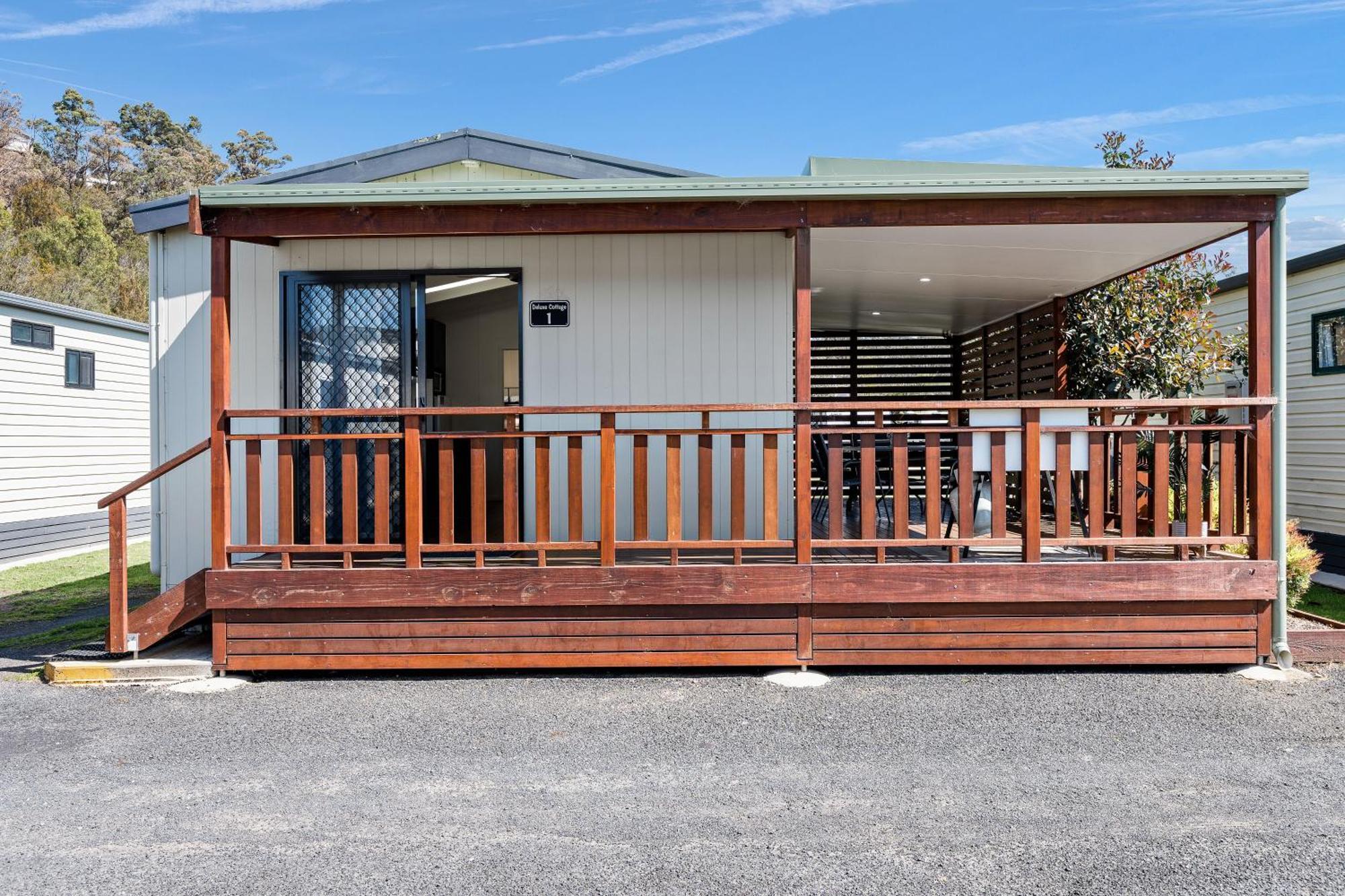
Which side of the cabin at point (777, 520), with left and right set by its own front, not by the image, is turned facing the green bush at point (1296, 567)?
left

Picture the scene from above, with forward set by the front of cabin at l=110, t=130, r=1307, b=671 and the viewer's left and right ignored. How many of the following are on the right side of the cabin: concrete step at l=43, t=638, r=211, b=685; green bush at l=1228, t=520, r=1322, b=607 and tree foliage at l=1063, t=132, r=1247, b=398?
1

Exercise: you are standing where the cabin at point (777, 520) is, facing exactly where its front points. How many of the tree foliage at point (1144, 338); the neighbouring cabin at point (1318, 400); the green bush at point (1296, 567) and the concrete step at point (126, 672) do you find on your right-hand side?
1

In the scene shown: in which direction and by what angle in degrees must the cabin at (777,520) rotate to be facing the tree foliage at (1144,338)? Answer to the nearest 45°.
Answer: approximately 135° to its left

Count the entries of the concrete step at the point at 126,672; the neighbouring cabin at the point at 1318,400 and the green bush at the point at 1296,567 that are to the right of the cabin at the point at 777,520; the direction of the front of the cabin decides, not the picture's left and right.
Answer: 1

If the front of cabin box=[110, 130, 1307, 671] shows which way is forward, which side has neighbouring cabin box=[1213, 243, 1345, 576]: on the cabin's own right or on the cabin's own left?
on the cabin's own left

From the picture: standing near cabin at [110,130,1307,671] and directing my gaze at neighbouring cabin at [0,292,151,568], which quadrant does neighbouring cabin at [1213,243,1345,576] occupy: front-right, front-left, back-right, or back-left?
back-right

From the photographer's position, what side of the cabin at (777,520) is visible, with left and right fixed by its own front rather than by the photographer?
front

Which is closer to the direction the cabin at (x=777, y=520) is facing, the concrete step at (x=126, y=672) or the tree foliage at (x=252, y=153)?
the concrete step

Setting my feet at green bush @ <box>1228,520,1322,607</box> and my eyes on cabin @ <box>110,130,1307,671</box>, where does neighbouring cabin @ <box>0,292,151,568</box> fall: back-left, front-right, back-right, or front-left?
front-right

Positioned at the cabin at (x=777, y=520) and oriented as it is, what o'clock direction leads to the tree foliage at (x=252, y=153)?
The tree foliage is roughly at 5 o'clock from the cabin.

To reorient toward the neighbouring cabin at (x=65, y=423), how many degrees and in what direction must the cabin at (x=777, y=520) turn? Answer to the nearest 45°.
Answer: approximately 135° to its right

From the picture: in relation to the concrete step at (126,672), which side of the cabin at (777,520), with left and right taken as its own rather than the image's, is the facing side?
right

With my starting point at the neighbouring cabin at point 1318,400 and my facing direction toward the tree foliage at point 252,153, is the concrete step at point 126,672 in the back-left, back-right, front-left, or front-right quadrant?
front-left
